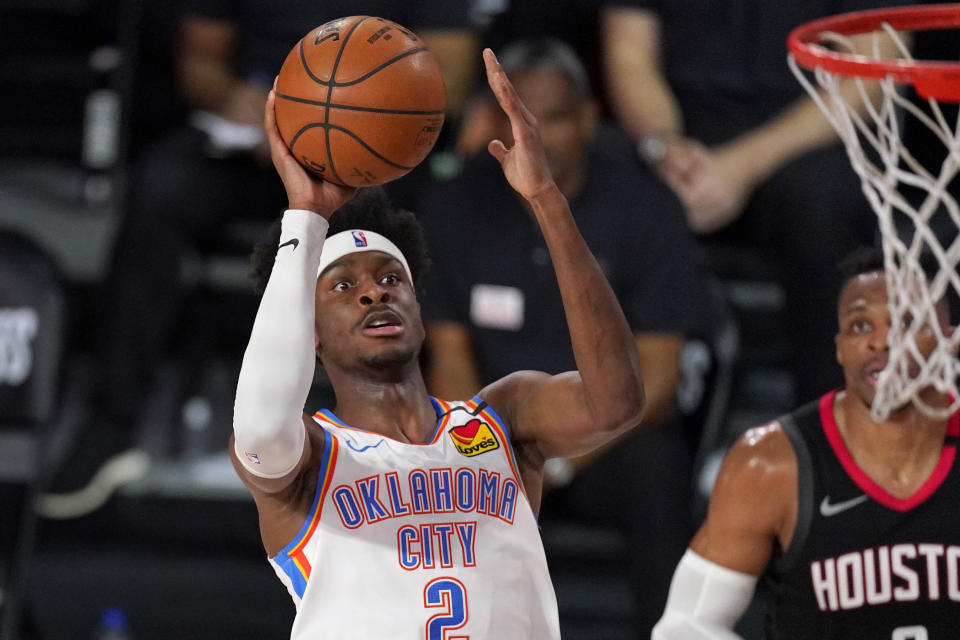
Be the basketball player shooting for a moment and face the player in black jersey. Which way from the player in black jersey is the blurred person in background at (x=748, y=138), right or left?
left

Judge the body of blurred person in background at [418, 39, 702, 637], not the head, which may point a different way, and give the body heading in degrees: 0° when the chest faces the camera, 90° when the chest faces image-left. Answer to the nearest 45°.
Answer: approximately 0°

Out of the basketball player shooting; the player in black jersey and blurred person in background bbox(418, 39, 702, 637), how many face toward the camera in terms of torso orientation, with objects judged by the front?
3

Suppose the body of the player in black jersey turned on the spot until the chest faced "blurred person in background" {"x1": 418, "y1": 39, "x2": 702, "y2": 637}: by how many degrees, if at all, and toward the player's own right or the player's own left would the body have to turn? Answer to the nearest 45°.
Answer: approximately 135° to the player's own right

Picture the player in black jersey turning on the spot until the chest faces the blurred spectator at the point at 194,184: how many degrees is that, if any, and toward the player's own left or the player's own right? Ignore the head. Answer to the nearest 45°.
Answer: approximately 135° to the player's own right

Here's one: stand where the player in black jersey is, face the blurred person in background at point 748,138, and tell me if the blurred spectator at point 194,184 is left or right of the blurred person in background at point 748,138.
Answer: left

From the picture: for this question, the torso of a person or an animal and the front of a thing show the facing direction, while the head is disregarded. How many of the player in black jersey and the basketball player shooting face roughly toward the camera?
2

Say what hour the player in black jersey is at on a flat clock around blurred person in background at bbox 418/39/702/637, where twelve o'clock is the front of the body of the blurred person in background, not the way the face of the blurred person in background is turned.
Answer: The player in black jersey is roughly at 11 o'clock from the blurred person in background.

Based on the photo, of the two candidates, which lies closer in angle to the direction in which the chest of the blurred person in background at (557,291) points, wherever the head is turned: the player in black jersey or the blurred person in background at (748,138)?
the player in black jersey

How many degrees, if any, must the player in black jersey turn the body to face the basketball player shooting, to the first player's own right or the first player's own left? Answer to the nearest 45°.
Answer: approximately 45° to the first player's own right

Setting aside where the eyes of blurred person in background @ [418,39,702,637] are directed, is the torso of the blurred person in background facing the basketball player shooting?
yes
